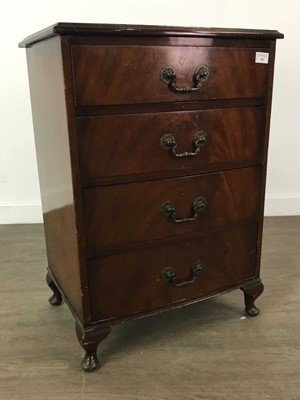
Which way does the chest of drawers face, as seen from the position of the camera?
facing the viewer and to the right of the viewer
